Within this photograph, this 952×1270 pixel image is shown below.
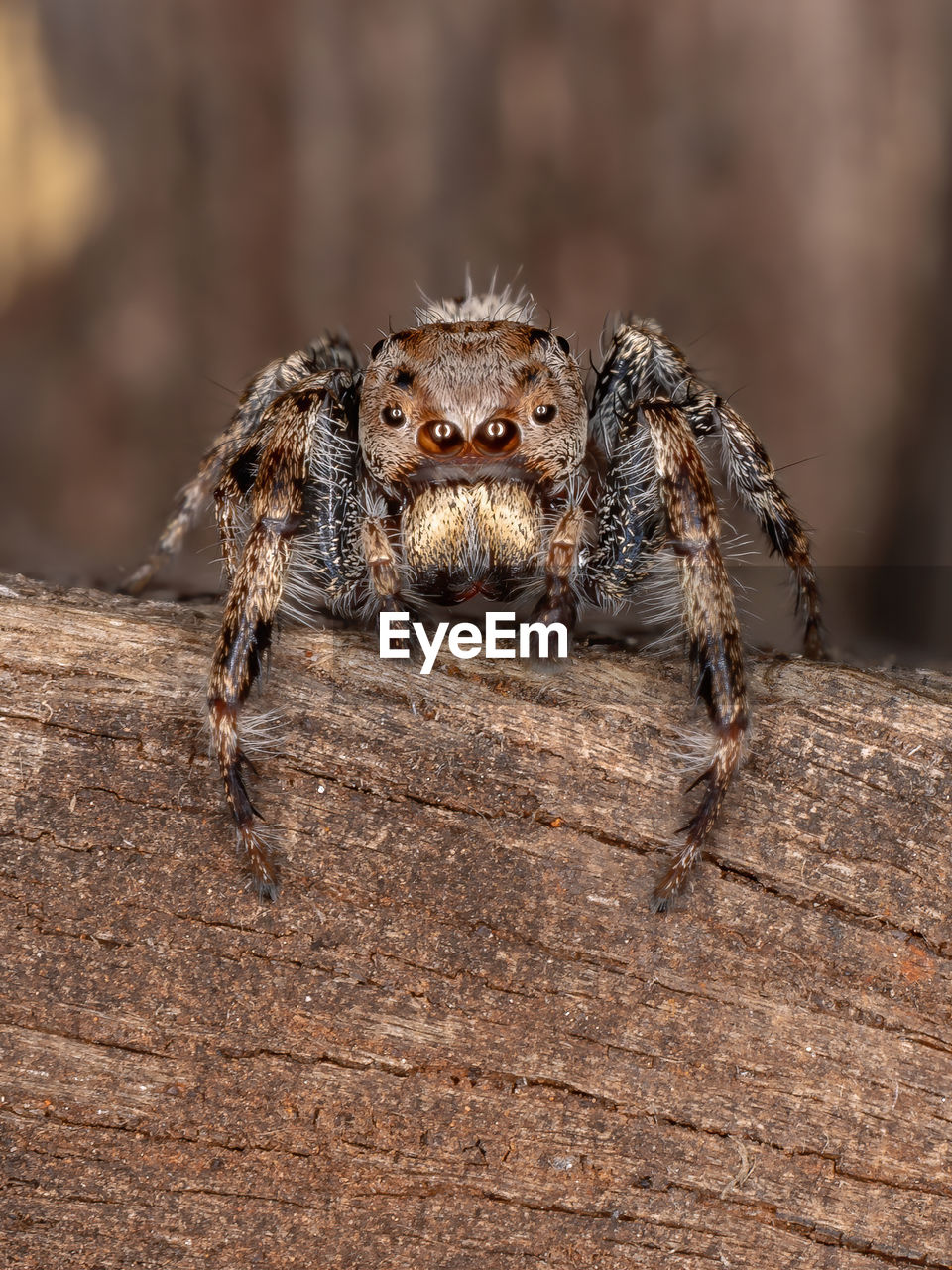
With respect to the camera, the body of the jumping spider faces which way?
toward the camera
